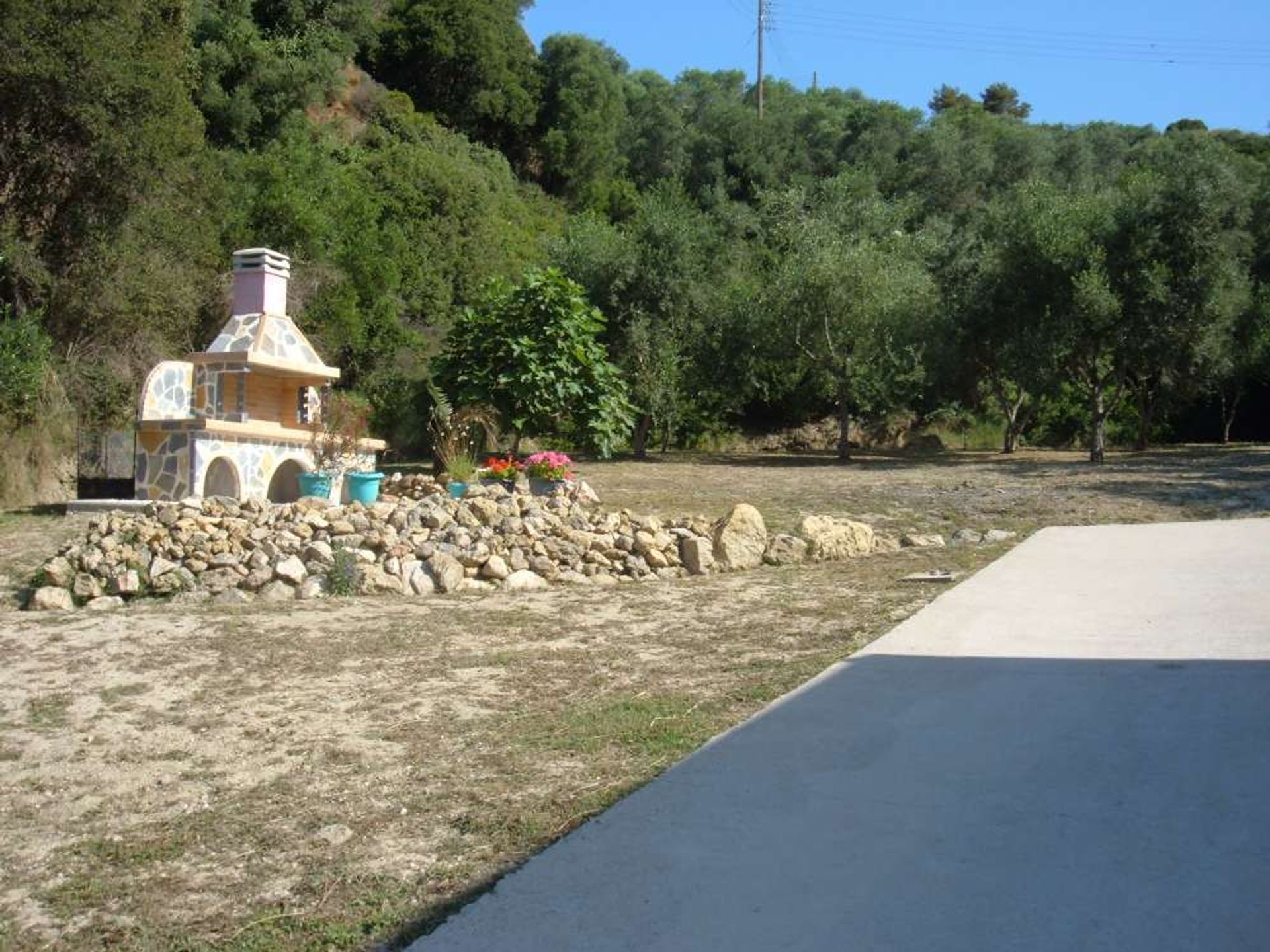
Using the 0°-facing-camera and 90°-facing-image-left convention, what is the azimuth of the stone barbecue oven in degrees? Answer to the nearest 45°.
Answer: approximately 315°

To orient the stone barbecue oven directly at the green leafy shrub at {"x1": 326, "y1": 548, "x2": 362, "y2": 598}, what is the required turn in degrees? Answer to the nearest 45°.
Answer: approximately 45° to its right

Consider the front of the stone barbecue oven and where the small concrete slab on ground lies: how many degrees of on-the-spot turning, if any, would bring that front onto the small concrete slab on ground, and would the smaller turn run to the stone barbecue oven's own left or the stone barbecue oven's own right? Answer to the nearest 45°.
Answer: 0° — it already faces it

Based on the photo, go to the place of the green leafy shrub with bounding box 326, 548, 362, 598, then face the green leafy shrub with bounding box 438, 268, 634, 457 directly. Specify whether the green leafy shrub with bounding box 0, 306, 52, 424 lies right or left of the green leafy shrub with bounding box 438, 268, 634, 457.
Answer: left

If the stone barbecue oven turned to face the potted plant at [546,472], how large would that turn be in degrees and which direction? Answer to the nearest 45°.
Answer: approximately 45° to its left

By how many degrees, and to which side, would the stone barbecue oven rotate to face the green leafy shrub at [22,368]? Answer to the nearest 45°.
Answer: approximately 180°

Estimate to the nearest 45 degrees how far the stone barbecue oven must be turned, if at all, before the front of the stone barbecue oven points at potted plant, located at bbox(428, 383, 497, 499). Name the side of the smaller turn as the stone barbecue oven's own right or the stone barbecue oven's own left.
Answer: approximately 90° to the stone barbecue oven's own left

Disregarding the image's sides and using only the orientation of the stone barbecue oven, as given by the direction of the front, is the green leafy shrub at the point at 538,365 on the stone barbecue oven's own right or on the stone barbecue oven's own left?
on the stone barbecue oven's own left
